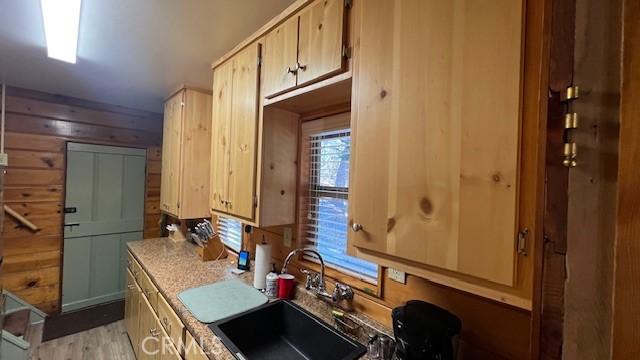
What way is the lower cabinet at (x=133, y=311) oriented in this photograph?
to the viewer's left

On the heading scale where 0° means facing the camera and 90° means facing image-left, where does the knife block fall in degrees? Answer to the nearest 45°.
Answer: approximately 45°

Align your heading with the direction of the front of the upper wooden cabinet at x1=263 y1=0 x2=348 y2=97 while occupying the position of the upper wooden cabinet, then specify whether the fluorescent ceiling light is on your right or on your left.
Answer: on your right

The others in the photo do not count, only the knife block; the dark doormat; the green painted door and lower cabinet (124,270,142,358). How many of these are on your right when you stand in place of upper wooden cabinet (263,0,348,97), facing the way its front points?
4

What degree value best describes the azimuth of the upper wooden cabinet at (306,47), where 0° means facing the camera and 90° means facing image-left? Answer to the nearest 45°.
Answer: approximately 45°

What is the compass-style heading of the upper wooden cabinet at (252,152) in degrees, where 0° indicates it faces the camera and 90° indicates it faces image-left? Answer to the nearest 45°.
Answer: approximately 45°

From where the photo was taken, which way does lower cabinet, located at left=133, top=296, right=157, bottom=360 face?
to the viewer's left
